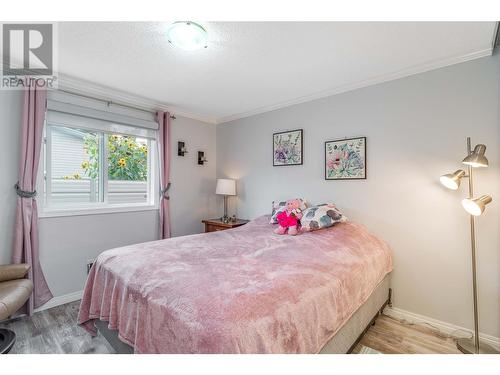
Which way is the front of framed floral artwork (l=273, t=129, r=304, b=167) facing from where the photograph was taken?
facing the viewer and to the left of the viewer

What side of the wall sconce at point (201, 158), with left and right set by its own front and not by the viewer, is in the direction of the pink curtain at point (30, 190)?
right

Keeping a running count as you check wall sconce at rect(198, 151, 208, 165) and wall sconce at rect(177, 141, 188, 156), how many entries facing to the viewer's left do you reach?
0

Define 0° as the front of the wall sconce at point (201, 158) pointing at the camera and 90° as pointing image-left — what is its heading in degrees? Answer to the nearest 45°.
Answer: approximately 315°

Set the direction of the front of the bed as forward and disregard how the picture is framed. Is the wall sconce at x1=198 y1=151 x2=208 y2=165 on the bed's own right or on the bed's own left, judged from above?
on the bed's own right

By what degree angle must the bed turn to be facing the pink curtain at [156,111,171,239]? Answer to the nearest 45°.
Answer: approximately 90° to its right

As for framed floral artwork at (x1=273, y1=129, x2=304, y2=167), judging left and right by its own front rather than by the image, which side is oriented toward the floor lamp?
left

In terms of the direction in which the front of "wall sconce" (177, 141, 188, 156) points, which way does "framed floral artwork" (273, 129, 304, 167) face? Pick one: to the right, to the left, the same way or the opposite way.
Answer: to the right

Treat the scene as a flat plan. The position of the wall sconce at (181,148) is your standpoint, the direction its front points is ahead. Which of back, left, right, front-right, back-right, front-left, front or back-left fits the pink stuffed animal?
front

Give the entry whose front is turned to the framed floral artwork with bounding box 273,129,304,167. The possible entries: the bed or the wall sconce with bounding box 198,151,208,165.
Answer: the wall sconce

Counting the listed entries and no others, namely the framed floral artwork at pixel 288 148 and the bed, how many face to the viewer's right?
0

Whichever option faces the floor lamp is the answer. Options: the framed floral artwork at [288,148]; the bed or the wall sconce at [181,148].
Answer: the wall sconce

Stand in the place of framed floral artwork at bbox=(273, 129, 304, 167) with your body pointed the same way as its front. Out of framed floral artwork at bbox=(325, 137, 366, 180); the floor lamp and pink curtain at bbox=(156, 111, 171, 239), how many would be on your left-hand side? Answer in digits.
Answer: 2
